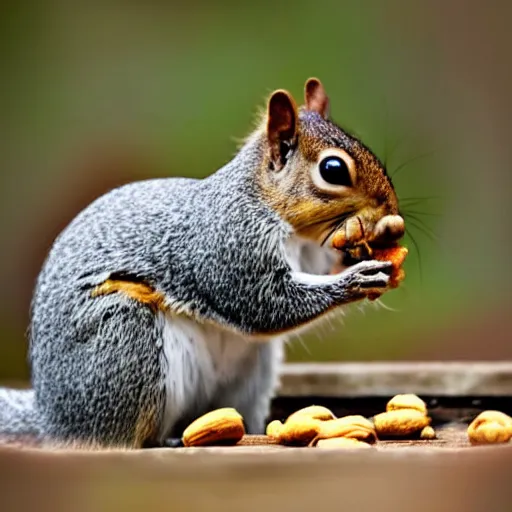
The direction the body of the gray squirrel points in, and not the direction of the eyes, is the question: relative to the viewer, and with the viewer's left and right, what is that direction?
facing to the right of the viewer
